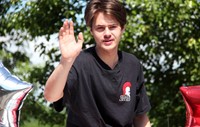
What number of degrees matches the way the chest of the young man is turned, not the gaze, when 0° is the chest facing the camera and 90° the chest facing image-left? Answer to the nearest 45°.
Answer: approximately 0°

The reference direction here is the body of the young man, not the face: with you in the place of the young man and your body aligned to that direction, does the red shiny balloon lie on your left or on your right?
on your left

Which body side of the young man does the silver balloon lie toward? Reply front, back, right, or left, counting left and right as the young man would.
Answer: right
